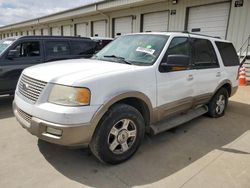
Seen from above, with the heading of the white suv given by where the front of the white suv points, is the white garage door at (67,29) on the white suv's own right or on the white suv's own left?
on the white suv's own right

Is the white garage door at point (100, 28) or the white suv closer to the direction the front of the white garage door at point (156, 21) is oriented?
the white suv

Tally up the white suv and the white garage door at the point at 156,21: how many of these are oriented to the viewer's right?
0

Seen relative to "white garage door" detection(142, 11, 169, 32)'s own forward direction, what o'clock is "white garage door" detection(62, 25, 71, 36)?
"white garage door" detection(62, 25, 71, 36) is roughly at 3 o'clock from "white garage door" detection(142, 11, 169, 32).

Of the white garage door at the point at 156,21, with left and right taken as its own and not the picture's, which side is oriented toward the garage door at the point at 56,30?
right

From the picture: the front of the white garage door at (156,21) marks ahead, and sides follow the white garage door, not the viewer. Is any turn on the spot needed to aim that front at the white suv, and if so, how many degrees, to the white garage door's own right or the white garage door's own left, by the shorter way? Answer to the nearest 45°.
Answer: approximately 45° to the white garage door's own left

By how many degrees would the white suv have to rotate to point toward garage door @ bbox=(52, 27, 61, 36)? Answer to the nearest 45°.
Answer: approximately 135° to its right

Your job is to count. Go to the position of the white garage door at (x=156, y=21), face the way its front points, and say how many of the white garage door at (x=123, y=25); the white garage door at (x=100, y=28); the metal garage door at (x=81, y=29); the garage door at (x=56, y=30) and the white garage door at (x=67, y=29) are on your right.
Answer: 5

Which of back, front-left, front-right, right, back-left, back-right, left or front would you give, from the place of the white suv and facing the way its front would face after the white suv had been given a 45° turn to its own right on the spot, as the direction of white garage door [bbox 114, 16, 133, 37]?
right

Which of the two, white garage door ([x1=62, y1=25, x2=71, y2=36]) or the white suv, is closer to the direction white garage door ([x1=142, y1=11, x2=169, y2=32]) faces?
the white suv

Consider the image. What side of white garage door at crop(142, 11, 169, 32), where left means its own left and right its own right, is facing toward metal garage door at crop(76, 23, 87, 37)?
right

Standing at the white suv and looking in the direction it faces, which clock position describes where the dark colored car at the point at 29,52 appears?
The dark colored car is roughly at 3 o'clock from the white suv.

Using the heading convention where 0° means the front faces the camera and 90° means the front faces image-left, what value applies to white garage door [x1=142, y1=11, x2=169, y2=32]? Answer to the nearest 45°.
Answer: approximately 45°

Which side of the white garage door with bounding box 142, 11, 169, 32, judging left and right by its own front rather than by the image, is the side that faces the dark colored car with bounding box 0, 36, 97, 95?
front

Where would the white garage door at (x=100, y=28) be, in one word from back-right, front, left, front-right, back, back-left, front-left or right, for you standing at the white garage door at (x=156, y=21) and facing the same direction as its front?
right

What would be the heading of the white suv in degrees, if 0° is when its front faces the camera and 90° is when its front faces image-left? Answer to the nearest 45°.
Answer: approximately 45°
